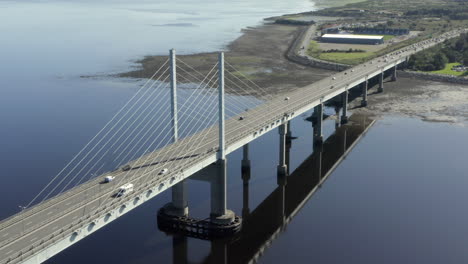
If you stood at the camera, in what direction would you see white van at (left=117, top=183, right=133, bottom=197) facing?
facing the viewer and to the left of the viewer
